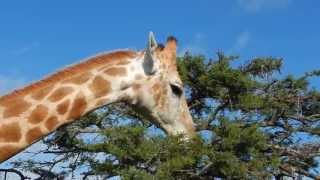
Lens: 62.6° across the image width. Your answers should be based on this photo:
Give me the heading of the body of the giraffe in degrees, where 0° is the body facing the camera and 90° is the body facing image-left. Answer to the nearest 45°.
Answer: approximately 270°

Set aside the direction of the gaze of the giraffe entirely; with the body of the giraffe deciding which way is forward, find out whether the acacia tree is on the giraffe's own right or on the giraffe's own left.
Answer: on the giraffe's own left
